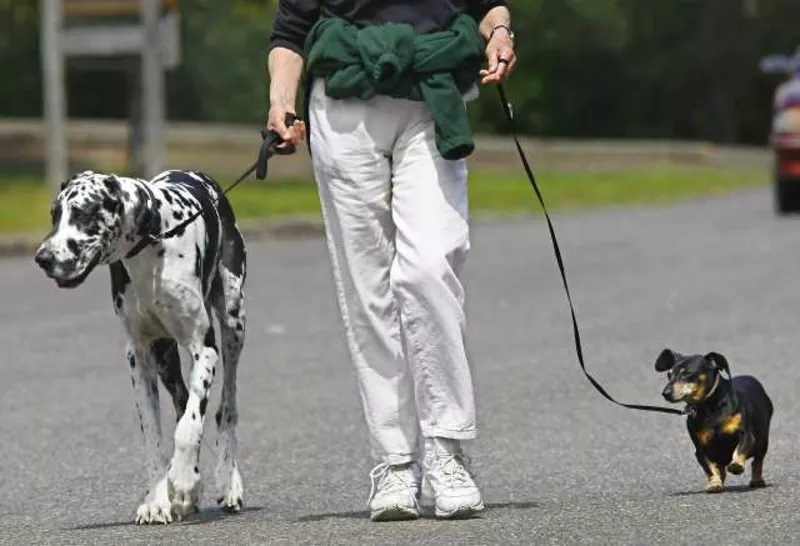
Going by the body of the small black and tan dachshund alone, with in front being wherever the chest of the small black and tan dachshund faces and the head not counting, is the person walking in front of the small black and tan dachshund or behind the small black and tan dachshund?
in front

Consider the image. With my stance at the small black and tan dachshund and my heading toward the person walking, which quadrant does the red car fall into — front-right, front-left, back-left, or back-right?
back-right

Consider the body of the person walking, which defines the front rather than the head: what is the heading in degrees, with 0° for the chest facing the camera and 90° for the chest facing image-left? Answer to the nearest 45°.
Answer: approximately 0°

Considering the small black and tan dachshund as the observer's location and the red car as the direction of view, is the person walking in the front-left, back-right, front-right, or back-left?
back-left

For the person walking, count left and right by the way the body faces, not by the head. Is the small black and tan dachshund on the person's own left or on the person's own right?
on the person's own left
